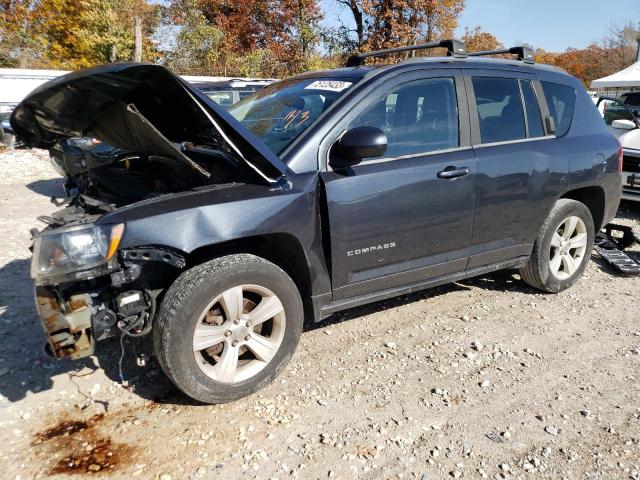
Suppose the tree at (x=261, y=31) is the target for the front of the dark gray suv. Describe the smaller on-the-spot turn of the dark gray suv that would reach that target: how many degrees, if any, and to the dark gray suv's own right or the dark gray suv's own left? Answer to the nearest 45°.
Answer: approximately 135° to the dark gray suv's own right

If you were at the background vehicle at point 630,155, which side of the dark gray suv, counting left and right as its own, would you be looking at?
back

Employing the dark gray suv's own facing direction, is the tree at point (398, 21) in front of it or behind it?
behind

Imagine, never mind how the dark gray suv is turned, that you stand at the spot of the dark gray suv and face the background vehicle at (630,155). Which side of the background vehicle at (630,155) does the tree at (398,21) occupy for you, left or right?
left

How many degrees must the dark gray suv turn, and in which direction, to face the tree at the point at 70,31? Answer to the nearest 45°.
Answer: approximately 90° to its right

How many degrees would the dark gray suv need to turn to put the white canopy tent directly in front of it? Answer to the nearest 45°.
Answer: approximately 180°

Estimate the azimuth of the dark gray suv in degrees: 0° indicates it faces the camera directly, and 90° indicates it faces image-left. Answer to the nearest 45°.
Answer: approximately 45°

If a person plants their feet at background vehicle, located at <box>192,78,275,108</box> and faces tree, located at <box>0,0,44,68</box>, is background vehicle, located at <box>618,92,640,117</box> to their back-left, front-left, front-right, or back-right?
back-right

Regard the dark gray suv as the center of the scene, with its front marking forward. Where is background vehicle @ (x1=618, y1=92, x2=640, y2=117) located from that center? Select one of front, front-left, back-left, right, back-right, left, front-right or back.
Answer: back

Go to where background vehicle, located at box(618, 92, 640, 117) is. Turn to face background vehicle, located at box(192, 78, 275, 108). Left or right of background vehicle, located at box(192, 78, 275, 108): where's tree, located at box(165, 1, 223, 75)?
right
